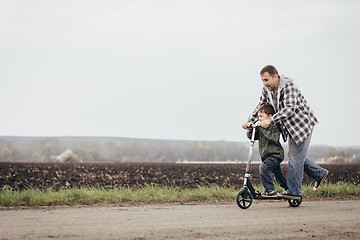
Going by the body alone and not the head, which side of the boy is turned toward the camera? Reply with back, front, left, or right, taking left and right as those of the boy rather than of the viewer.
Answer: left

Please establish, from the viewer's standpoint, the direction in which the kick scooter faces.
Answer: facing to the left of the viewer
